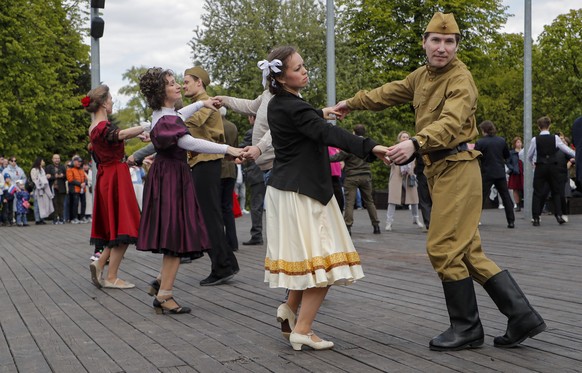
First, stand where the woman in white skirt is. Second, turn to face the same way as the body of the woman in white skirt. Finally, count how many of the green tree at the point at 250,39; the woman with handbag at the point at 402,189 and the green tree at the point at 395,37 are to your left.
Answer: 3

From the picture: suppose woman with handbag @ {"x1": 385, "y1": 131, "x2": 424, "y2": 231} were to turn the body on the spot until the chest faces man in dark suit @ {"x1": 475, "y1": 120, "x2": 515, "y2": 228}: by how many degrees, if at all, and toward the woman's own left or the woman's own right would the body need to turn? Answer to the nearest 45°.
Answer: approximately 90° to the woman's own left

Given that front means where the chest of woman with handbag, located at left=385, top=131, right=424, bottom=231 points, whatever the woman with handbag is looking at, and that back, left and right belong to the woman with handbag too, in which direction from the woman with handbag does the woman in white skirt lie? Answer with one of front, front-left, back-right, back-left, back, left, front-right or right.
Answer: front

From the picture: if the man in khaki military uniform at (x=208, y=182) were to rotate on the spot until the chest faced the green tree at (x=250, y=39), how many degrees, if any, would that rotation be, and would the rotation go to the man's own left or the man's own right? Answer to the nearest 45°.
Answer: approximately 90° to the man's own right

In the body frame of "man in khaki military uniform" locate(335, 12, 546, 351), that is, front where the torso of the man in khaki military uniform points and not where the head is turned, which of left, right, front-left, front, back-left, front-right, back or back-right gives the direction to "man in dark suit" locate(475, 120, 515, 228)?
back-right

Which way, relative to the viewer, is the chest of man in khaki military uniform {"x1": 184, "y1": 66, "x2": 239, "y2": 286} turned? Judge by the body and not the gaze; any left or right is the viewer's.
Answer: facing to the left of the viewer

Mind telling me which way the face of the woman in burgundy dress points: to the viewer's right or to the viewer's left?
to the viewer's right

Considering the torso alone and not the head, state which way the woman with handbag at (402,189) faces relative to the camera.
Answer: toward the camera

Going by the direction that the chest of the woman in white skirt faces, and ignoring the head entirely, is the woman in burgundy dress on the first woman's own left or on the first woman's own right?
on the first woman's own left

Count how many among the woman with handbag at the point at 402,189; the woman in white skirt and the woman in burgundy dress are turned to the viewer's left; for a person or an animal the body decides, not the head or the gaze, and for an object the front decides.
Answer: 0

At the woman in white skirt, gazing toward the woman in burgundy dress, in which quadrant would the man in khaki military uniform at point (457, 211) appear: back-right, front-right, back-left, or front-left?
back-right

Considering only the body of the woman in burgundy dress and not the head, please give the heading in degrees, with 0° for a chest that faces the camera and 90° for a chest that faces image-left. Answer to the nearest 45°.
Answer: approximately 270°

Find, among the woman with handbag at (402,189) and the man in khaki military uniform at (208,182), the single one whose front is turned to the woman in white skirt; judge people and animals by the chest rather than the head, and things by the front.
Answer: the woman with handbag

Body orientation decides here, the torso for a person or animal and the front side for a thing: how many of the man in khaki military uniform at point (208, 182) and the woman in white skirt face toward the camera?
0

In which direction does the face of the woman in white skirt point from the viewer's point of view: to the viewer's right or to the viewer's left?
to the viewer's right

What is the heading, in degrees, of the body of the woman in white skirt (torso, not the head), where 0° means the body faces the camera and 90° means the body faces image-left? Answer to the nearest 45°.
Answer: approximately 270°

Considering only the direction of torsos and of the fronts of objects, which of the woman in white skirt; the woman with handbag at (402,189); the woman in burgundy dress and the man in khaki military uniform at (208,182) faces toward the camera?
the woman with handbag
